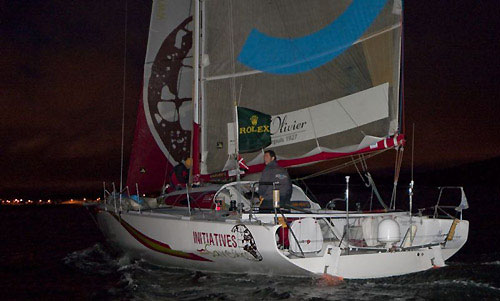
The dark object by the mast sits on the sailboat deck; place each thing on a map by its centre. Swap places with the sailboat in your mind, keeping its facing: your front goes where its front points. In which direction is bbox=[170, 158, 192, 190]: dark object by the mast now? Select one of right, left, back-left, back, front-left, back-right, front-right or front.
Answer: front

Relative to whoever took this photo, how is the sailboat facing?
facing away from the viewer and to the left of the viewer
